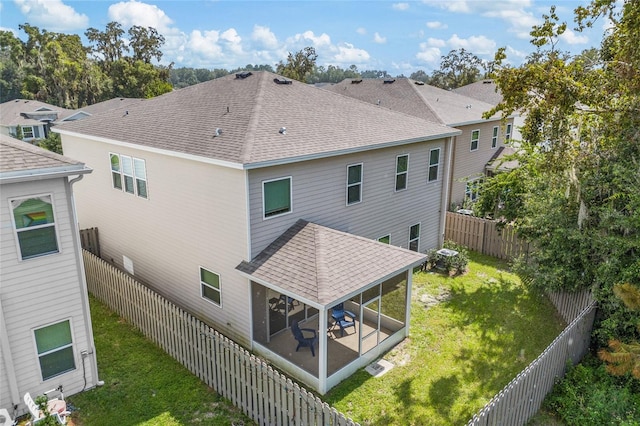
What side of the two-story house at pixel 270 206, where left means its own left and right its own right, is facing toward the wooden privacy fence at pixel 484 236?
right

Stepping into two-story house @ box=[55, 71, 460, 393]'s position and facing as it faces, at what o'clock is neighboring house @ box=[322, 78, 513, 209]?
The neighboring house is roughly at 3 o'clock from the two-story house.

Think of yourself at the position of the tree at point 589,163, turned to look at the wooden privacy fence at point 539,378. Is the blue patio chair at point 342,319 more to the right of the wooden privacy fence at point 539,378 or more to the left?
right

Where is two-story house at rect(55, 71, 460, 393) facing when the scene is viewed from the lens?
facing away from the viewer and to the left of the viewer

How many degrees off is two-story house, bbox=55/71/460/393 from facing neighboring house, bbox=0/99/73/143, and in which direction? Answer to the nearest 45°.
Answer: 0° — it already faces it

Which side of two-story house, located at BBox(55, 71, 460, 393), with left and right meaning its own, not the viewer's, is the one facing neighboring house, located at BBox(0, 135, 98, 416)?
left

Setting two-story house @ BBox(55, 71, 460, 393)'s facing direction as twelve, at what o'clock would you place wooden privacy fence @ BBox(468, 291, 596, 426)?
The wooden privacy fence is roughly at 6 o'clock from the two-story house.

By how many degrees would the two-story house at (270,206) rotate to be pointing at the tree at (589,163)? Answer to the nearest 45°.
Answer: approximately 135° to its right
